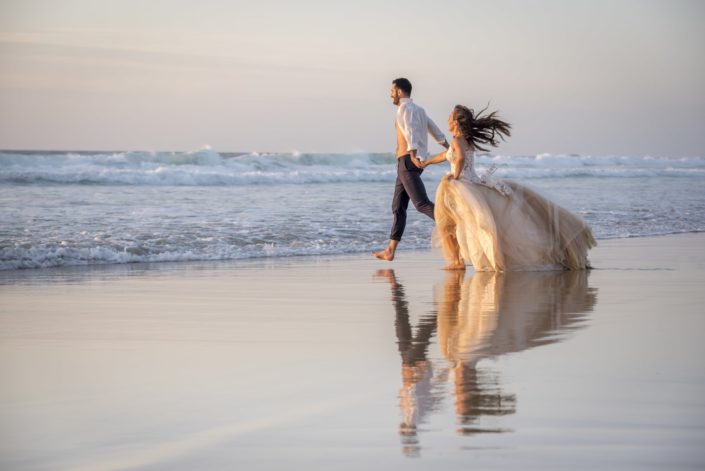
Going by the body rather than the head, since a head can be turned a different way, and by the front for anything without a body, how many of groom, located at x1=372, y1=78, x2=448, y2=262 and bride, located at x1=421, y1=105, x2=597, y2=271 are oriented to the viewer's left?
2

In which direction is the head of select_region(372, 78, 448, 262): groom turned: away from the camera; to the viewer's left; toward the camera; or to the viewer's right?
to the viewer's left

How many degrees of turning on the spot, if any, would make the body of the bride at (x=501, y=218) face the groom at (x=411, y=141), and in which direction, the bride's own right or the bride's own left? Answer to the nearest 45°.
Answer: approximately 45° to the bride's own right

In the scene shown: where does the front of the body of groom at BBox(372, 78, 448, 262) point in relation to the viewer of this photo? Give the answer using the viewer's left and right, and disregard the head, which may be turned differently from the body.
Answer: facing to the left of the viewer

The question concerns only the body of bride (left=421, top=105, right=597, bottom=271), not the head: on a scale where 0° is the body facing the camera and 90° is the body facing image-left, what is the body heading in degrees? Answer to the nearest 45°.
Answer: approximately 90°

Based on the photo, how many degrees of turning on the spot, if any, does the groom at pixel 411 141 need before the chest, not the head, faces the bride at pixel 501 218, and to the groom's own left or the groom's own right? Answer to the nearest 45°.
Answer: approximately 135° to the groom's own left
